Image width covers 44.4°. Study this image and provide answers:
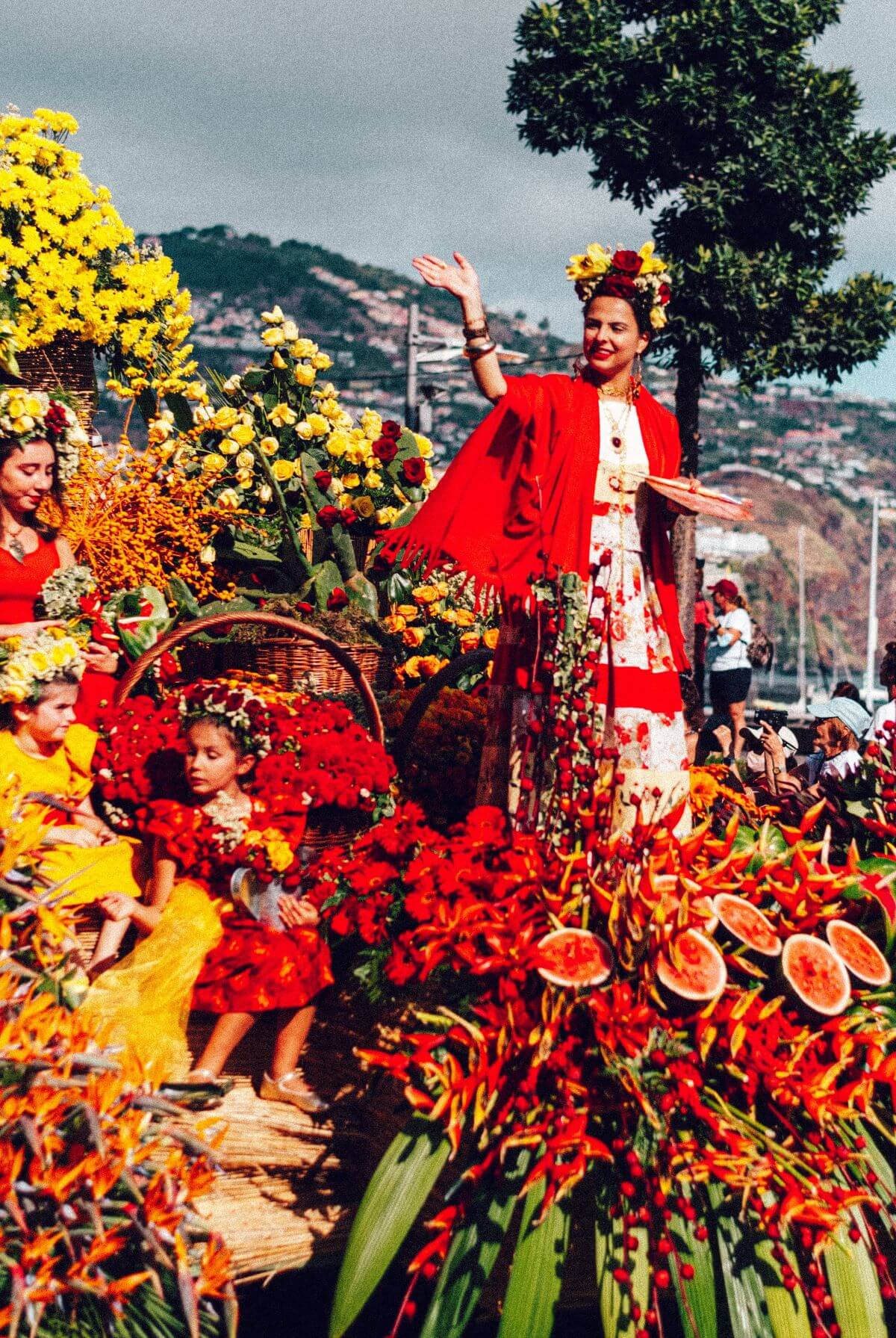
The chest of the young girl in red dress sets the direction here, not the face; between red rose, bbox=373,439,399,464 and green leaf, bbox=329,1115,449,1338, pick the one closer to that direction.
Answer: the green leaf

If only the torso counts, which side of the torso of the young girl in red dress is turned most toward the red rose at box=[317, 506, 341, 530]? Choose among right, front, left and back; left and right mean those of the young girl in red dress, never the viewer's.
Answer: back

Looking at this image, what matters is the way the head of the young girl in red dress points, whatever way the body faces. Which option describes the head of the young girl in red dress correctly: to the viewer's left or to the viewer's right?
to the viewer's left

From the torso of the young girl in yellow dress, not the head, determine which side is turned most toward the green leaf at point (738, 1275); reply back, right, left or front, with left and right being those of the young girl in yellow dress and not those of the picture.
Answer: front

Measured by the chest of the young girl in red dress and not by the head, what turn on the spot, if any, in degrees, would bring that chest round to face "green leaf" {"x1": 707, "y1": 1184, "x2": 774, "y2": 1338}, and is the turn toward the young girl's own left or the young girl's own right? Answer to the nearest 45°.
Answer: approximately 45° to the young girl's own left
